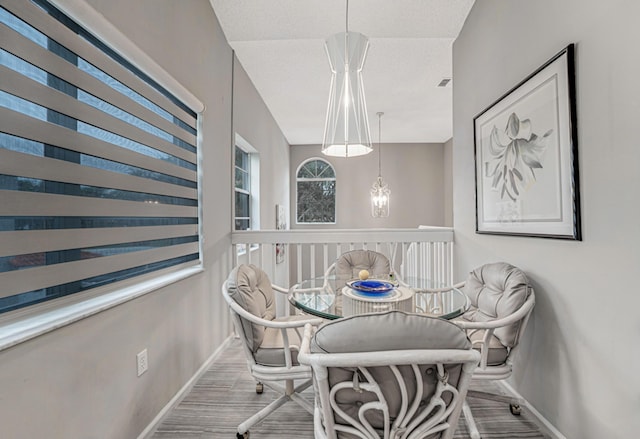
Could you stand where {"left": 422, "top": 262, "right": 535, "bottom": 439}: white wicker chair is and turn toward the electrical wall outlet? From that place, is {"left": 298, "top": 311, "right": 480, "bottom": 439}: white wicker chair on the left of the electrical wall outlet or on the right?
left

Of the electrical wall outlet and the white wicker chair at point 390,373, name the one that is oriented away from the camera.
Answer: the white wicker chair

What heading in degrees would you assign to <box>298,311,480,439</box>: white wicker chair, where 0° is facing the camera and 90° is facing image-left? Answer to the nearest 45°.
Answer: approximately 180°

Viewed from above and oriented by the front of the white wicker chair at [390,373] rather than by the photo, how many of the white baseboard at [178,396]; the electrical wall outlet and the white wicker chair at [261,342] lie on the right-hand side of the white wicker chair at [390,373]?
0

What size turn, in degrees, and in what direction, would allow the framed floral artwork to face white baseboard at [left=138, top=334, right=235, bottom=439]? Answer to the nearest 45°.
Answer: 0° — it already faces it

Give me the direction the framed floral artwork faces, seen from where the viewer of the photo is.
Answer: facing the viewer and to the left of the viewer

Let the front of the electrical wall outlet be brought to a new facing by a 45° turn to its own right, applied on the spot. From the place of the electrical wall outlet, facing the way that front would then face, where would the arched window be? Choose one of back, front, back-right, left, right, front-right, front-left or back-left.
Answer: back-left

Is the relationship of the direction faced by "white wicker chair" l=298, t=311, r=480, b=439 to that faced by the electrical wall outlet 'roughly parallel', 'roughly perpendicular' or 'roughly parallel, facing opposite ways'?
roughly perpendicular

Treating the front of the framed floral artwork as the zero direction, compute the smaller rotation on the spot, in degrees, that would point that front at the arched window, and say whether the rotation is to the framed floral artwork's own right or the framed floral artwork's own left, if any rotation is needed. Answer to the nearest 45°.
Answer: approximately 90° to the framed floral artwork's own right

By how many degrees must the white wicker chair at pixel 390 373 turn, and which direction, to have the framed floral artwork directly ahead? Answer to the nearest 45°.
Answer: approximately 45° to its right

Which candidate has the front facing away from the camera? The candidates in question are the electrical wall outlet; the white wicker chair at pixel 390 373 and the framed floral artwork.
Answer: the white wicker chair

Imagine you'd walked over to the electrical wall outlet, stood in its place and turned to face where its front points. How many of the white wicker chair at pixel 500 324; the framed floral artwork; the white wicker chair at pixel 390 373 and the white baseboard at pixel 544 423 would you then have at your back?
0

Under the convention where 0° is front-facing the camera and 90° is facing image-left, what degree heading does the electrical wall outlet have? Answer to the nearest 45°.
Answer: approximately 315°

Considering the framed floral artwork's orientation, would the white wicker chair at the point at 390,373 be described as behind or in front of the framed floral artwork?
in front

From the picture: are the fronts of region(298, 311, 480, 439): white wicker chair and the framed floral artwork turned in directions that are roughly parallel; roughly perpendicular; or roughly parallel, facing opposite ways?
roughly perpendicular

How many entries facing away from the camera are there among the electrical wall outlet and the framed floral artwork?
0

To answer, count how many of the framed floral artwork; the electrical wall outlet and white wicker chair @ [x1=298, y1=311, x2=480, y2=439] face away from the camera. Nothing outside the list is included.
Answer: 1
